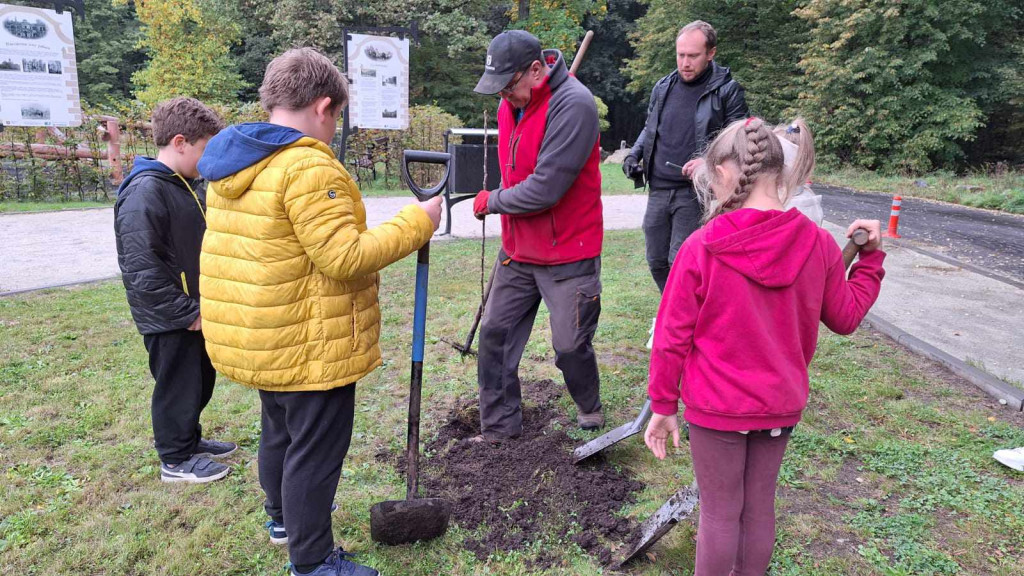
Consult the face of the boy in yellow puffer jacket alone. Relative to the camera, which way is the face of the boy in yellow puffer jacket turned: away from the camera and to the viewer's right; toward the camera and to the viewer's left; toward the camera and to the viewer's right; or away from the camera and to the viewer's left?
away from the camera and to the viewer's right

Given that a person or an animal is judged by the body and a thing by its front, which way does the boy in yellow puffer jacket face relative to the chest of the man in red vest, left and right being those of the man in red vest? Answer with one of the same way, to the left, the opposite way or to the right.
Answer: the opposite way

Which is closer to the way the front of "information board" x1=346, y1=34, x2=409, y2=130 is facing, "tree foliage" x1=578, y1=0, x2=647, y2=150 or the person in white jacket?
the person in white jacket

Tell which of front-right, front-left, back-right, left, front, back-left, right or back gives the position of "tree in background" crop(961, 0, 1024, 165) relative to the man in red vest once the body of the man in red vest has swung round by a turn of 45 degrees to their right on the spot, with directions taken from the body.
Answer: back-right

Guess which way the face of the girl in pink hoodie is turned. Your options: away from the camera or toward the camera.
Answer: away from the camera

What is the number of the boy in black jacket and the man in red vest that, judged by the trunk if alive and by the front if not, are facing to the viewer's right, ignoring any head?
1

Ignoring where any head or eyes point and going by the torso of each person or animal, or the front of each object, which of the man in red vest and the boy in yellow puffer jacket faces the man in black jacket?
the boy in yellow puffer jacket

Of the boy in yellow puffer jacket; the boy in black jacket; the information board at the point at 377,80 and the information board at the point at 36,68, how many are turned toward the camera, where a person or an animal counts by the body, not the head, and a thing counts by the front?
2

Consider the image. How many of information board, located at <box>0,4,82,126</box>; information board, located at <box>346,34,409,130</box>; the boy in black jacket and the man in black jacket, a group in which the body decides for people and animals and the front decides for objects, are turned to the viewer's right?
1

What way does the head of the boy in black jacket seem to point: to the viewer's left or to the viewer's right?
to the viewer's right

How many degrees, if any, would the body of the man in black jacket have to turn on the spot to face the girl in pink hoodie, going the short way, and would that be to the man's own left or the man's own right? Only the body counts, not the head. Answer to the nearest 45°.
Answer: approximately 45° to the man's own left

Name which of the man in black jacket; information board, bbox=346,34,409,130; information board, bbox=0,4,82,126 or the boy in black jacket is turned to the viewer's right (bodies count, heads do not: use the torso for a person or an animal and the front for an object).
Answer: the boy in black jacket
